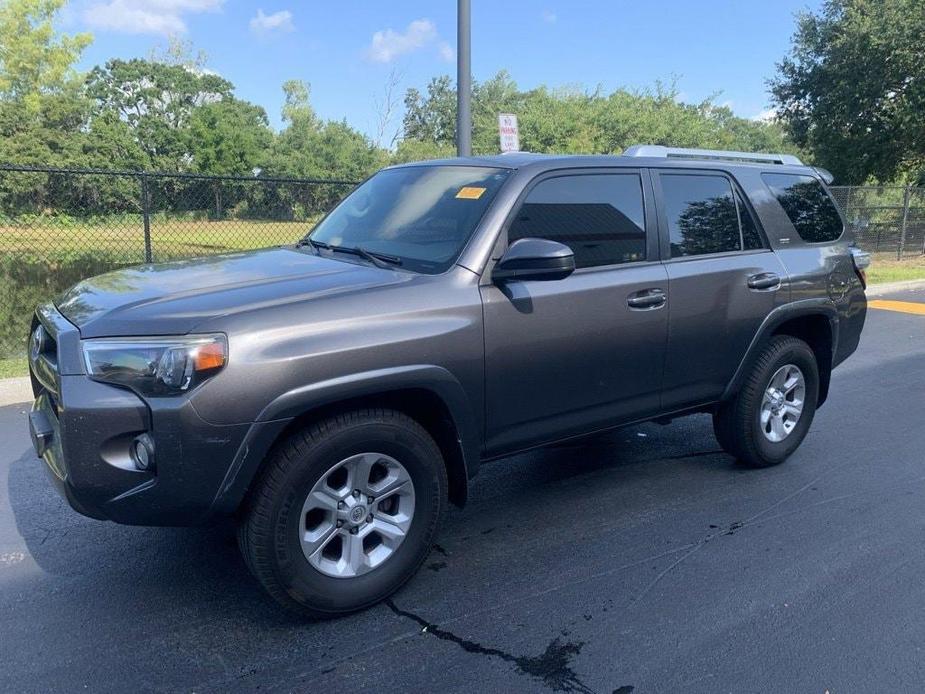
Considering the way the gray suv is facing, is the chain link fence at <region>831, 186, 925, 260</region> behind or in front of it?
behind

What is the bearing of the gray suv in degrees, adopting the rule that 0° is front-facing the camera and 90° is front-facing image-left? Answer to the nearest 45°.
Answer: approximately 45°

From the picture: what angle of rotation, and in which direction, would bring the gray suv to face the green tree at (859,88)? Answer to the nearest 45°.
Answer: approximately 180°

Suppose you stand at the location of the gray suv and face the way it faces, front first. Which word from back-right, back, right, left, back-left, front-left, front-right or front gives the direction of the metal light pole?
back-right

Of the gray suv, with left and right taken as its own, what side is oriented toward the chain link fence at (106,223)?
right
